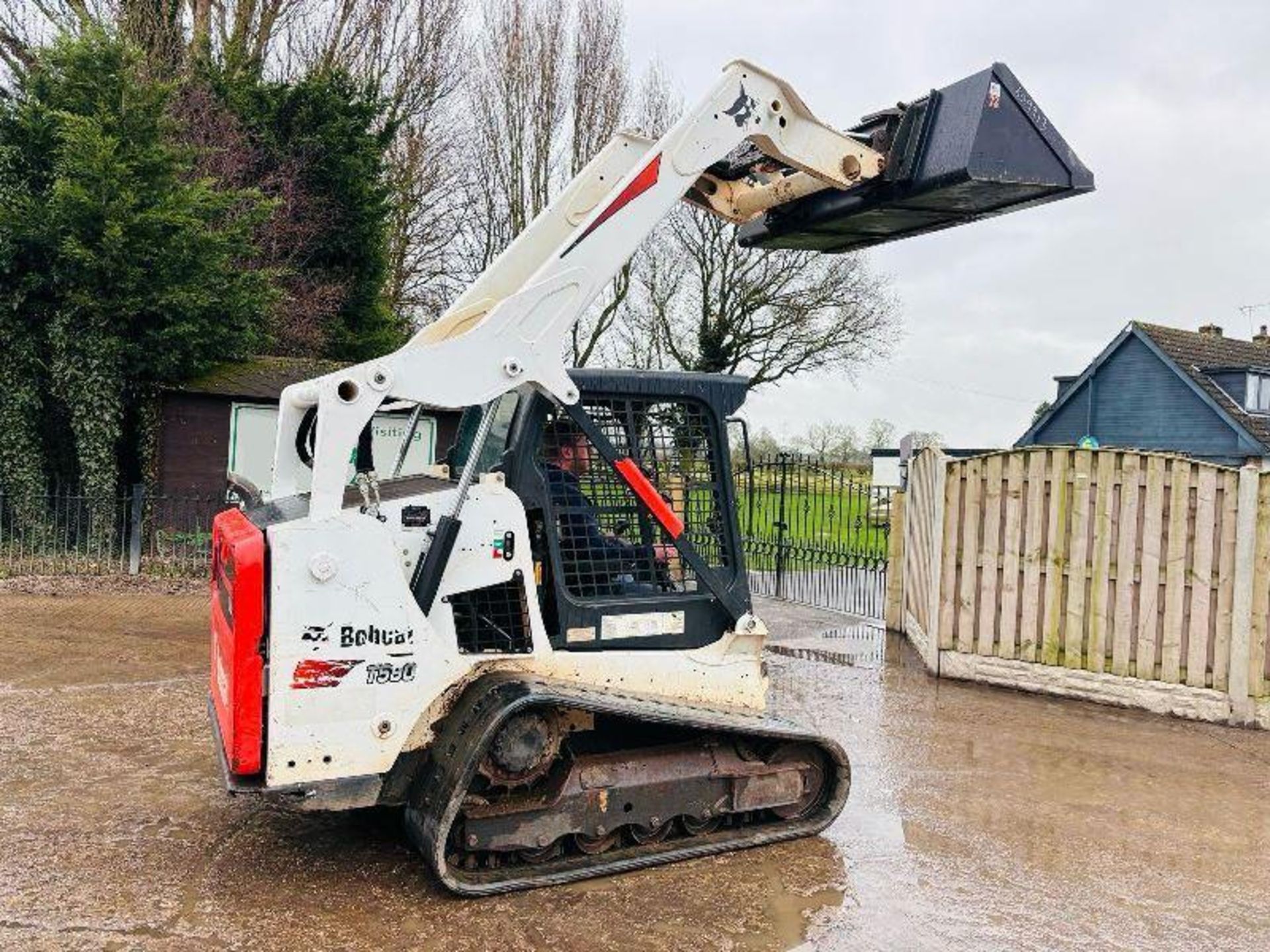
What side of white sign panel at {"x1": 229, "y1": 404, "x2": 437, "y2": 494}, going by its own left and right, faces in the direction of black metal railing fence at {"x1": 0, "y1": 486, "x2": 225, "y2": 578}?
right

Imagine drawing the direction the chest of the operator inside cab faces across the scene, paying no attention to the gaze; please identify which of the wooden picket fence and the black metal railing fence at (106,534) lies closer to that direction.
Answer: the wooden picket fence

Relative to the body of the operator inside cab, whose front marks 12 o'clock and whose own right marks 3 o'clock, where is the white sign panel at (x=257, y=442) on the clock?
The white sign panel is roughly at 8 o'clock from the operator inside cab.

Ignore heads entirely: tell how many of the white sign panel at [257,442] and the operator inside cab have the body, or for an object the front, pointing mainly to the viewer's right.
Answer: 1

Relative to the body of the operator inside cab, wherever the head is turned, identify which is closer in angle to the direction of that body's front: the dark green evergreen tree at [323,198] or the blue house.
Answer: the blue house

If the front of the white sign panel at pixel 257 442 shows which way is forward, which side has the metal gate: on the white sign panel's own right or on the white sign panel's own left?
on the white sign panel's own left

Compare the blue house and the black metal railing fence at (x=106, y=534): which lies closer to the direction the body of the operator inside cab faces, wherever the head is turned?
the blue house

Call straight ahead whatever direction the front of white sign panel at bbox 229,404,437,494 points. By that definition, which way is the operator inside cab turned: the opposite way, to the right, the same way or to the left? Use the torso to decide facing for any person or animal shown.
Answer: to the left

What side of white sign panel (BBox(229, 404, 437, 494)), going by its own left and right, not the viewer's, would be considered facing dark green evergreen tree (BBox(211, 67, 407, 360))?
back

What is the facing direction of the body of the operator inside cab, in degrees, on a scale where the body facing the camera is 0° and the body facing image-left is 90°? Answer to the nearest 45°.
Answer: approximately 270°

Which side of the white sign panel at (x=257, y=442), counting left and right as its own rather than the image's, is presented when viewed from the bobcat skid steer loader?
front

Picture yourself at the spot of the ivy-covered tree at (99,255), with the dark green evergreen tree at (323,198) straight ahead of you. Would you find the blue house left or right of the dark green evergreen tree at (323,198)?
right

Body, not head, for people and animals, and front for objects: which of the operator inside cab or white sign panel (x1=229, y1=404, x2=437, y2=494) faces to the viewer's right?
the operator inside cab

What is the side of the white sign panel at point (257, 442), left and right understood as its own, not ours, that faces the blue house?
left

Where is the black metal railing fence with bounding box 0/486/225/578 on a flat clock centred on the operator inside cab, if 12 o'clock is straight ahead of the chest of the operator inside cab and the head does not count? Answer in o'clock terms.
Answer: The black metal railing fence is roughly at 8 o'clock from the operator inside cab.

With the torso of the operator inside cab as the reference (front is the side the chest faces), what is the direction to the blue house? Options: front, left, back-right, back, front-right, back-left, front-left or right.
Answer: front-left
